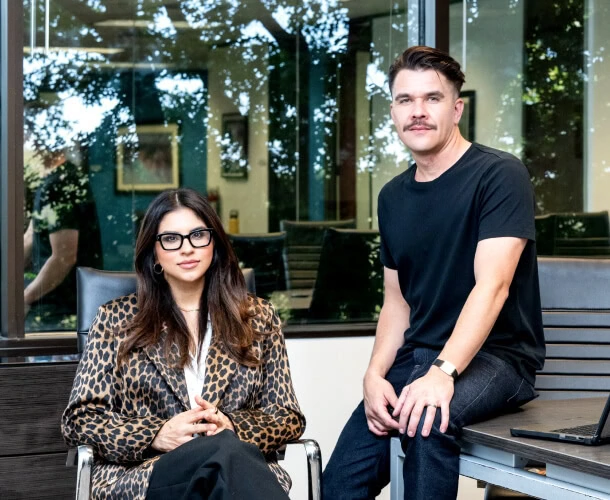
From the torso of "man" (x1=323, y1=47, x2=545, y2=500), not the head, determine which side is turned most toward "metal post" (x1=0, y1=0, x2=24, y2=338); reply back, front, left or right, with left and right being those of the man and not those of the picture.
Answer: right

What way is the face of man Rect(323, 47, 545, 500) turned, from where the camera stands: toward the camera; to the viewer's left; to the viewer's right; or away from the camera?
toward the camera

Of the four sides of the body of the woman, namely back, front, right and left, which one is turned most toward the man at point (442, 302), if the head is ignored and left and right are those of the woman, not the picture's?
left

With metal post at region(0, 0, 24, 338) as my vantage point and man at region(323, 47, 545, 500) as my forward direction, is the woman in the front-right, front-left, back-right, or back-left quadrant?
front-right

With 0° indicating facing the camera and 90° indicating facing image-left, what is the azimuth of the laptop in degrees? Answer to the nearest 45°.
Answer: approximately 135°

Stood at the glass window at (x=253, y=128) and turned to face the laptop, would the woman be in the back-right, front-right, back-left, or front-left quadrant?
front-right

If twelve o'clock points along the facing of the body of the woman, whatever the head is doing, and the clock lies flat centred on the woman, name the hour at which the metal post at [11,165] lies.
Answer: The metal post is roughly at 5 o'clock from the woman.

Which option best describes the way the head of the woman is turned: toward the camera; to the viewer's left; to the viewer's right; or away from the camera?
toward the camera

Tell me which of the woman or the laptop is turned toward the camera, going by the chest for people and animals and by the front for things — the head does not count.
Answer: the woman

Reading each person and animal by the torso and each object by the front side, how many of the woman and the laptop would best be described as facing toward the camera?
1

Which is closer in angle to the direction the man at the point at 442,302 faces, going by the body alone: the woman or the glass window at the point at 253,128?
the woman

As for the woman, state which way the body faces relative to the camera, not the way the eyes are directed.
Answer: toward the camera

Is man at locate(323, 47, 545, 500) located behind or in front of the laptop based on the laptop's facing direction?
in front
